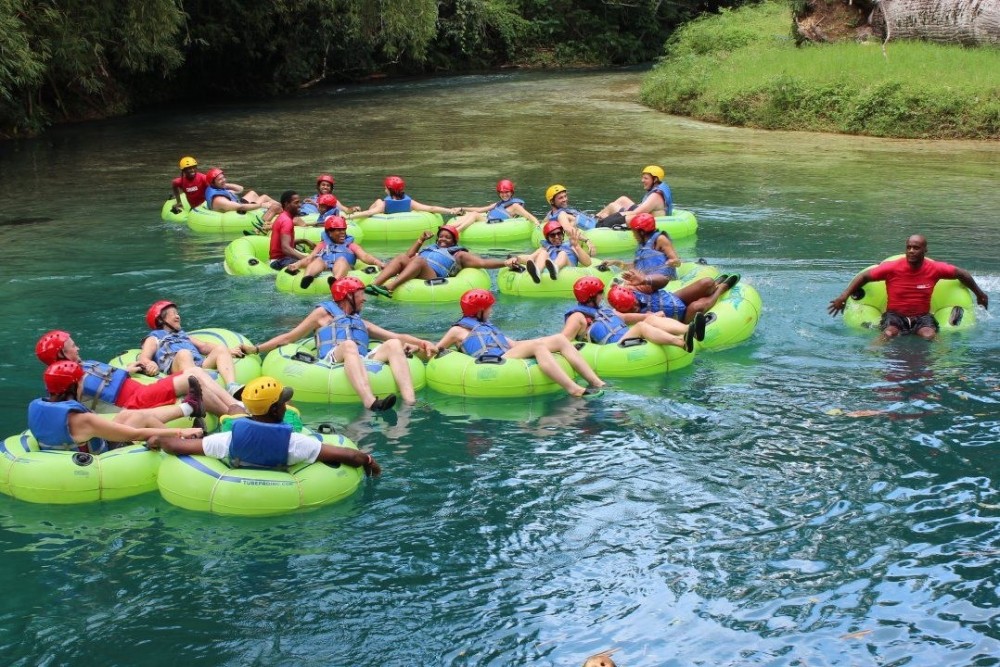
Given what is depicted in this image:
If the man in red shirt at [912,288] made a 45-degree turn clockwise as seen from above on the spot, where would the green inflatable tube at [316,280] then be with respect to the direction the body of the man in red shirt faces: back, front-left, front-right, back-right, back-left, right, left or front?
front-right

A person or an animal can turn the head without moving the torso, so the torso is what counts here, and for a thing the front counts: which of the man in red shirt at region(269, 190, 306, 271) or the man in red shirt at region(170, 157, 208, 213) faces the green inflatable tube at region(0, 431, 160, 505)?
the man in red shirt at region(170, 157, 208, 213)

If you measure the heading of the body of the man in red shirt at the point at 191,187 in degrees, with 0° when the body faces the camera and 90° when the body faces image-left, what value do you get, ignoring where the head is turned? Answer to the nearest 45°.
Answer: approximately 0°

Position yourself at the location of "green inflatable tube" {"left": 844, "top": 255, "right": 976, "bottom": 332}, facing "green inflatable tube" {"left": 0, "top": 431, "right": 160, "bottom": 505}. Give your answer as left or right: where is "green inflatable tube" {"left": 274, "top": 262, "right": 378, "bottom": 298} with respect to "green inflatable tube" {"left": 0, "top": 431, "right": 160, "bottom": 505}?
right

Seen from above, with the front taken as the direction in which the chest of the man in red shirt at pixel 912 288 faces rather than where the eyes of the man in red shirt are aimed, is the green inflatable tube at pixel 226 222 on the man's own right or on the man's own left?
on the man's own right

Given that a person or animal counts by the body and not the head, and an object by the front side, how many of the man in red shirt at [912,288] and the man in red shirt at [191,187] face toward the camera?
2

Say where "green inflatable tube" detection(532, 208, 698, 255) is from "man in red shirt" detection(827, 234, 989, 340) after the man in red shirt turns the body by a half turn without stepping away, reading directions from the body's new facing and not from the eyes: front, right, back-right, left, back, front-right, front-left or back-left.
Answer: front-left

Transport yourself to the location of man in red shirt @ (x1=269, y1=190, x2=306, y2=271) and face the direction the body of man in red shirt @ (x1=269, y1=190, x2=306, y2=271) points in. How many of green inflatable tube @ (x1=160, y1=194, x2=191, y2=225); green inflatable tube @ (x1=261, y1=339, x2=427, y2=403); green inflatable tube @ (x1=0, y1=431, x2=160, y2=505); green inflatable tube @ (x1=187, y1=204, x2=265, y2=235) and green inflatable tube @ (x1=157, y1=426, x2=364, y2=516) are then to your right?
3

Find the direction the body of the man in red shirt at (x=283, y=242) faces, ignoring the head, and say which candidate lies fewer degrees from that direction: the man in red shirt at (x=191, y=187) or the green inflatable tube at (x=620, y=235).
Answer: the green inflatable tube
